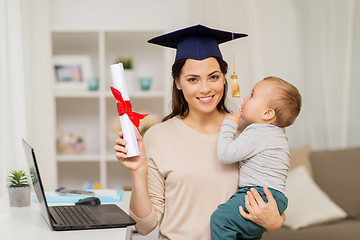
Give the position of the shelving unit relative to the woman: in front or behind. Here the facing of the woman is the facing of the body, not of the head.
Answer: behind

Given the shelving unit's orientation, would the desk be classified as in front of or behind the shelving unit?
in front

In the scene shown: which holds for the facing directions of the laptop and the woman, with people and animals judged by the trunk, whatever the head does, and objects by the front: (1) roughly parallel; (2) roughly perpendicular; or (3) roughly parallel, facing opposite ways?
roughly perpendicular

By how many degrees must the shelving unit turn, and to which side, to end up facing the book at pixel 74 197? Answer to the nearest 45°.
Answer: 0° — it already faces it

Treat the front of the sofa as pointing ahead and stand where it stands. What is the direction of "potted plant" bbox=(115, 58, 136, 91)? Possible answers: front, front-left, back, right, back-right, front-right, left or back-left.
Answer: right

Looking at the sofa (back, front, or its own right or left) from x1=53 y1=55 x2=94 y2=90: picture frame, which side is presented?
right

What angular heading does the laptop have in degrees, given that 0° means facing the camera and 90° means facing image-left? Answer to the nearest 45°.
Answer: approximately 270°
